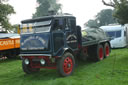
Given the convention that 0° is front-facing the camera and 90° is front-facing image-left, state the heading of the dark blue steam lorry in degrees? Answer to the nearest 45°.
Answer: approximately 45°

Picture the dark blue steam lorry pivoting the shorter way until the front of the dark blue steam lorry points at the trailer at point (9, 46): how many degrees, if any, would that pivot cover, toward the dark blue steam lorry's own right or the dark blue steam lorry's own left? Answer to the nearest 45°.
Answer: approximately 90° to the dark blue steam lorry's own right

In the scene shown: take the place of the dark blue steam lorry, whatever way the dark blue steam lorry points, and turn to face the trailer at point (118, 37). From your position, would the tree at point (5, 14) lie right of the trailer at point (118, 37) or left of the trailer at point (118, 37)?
left

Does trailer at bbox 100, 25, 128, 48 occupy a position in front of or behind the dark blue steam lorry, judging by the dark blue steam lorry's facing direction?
behind
